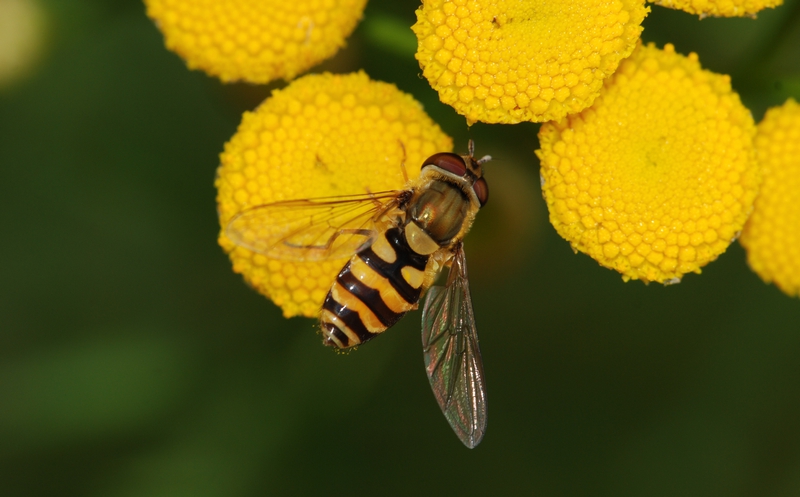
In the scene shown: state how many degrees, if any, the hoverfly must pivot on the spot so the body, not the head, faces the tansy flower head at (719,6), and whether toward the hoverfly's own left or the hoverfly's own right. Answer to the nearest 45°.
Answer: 0° — it already faces it

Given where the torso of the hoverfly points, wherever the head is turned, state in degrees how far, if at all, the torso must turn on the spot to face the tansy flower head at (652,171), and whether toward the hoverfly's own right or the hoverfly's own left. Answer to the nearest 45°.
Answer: approximately 45° to the hoverfly's own right

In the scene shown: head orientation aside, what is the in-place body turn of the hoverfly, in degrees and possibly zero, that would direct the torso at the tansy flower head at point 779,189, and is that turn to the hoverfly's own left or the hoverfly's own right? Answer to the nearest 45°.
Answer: approximately 45° to the hoverfly's own right

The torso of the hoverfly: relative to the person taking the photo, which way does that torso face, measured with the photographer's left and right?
facing away from the viewer and to the right of the viewer

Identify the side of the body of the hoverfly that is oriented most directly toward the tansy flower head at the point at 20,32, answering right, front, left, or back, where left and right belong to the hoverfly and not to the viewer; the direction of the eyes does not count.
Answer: left

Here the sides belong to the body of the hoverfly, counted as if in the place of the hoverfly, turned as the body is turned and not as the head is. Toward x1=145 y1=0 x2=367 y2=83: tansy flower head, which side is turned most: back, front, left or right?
left
